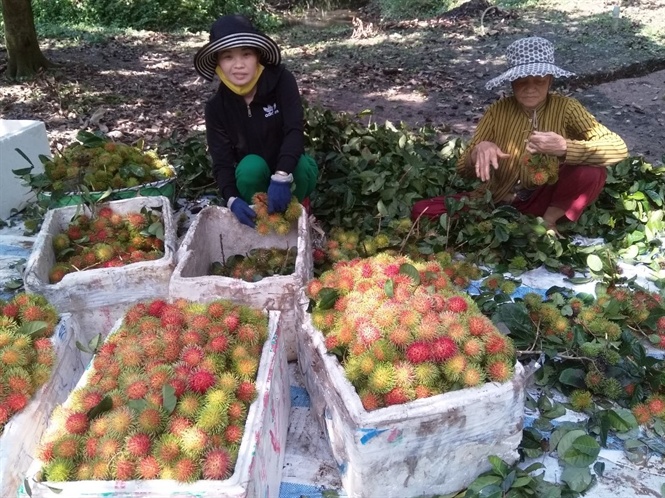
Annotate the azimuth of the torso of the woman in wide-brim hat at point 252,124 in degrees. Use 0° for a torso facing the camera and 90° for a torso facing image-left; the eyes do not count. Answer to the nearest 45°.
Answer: approximately 0°

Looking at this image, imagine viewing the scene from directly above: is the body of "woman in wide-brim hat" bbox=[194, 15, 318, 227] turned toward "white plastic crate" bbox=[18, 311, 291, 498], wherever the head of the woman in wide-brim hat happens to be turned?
yes

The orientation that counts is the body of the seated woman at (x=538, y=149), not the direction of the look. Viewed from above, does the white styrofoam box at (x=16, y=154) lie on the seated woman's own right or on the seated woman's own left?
on the seated woman's own right

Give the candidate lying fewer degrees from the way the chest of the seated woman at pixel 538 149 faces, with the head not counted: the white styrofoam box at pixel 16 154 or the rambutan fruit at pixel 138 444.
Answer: the rambutan fruit

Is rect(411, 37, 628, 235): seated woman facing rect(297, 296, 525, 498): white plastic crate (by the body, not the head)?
yes

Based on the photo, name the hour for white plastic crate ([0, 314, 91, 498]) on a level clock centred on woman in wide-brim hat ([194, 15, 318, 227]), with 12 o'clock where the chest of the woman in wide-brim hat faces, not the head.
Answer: The white plastic crate is roughly at 1 o'clock from the woman in wide-brim hat.

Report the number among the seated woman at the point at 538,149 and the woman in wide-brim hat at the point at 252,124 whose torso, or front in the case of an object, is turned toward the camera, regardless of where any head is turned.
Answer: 2

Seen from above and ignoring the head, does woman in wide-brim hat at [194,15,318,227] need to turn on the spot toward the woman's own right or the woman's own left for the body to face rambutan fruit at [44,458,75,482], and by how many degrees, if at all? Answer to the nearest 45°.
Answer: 0° — they already face it

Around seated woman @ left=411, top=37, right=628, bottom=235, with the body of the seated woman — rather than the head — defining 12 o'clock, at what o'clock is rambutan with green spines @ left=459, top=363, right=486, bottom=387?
The rambutan with green spines is roughly at 12 o'clock from the seated woman.

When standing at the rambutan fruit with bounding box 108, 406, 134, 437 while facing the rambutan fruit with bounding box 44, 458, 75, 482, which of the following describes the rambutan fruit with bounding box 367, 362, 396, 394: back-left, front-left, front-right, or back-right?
back-left
